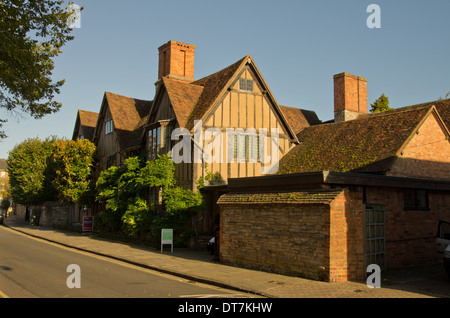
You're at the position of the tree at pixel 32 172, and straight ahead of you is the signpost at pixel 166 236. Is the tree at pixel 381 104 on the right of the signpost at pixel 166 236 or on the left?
left

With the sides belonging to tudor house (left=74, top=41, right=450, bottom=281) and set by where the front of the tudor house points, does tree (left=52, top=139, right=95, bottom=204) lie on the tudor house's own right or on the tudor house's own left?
on the tudor house's own right

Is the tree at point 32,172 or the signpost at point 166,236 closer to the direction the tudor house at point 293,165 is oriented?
the signpost

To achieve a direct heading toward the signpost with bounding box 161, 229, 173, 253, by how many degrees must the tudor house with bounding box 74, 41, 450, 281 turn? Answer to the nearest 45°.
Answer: approximately 45° to its right

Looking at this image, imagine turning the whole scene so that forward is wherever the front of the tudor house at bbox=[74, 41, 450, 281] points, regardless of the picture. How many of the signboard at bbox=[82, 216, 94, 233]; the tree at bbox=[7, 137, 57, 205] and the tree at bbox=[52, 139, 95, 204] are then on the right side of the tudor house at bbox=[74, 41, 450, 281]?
3

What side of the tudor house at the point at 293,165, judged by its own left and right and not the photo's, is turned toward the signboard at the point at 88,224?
right
